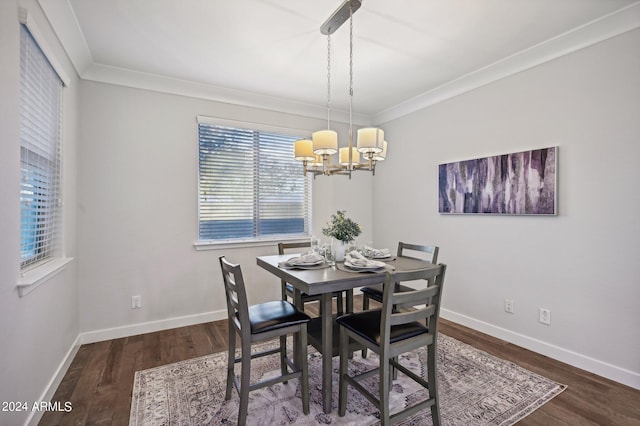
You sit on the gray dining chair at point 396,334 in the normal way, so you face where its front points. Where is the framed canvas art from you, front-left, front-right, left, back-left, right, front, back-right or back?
right

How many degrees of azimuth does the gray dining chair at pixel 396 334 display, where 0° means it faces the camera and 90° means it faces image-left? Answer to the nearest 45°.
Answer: approximately 135°

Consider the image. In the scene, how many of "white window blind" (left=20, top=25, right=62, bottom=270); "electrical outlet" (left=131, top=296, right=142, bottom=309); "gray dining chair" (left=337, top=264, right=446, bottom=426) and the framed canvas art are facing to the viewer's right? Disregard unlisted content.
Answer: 1

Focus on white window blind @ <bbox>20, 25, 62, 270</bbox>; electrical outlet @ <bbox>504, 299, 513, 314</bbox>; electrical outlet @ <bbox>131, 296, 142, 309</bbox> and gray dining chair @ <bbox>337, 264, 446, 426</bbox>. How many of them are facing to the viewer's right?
1

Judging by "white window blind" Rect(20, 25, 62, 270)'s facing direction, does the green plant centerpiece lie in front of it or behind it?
in front

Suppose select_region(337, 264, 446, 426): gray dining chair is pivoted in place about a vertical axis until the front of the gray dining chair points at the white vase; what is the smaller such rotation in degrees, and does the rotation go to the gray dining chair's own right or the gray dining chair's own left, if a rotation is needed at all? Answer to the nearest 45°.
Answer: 0° — it already faces it

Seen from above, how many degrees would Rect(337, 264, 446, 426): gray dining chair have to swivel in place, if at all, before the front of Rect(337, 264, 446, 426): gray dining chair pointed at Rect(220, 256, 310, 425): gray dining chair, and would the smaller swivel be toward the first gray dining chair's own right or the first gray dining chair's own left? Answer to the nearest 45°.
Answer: approximately 45° to the first gray dining chair's own left

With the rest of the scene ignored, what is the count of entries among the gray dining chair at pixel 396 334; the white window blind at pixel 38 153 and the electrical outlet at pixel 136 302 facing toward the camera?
1

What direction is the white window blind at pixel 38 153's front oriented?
to the viewer's right

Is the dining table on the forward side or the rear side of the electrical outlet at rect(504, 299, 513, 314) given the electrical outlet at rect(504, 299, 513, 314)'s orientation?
on the forward side

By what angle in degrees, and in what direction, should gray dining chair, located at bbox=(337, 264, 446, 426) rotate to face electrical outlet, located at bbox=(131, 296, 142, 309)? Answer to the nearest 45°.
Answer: approximately 45° to its left

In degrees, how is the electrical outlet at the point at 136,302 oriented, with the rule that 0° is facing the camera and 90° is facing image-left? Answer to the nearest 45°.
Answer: approximately 0°

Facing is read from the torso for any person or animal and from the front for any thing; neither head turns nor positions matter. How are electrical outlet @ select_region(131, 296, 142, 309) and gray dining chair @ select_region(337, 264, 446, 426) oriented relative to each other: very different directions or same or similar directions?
very different directions

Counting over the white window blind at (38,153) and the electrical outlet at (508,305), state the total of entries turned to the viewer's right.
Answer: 1

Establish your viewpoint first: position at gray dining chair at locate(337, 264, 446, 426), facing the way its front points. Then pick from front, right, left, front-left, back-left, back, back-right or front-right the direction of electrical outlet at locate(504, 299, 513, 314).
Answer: right
